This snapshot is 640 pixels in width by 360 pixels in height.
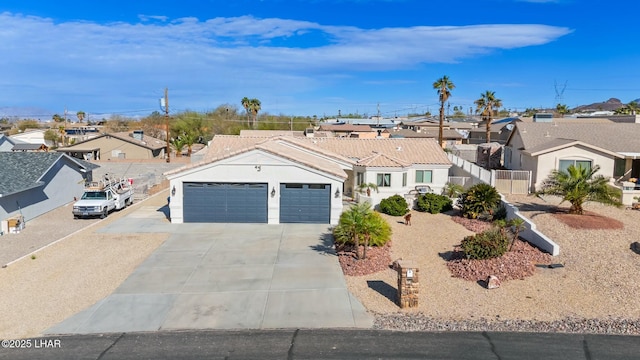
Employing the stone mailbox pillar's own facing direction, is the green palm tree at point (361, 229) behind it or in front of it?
behind

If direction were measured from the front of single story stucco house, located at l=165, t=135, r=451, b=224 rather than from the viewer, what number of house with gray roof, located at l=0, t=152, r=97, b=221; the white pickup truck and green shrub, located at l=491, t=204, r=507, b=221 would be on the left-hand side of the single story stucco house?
1

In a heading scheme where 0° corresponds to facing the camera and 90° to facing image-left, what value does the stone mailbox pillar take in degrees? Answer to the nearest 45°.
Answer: approximately 0°

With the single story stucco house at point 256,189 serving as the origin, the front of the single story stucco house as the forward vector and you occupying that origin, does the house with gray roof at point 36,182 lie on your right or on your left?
on your right

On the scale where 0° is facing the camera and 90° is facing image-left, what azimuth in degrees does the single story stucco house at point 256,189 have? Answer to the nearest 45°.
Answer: approximately 0°

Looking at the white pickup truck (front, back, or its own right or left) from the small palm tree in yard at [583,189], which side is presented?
left

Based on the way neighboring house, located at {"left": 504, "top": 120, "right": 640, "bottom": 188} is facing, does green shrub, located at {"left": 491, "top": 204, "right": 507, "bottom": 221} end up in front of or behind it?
in front

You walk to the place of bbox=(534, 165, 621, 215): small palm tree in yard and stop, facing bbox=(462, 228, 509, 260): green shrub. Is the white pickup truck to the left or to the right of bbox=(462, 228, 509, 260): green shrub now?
right

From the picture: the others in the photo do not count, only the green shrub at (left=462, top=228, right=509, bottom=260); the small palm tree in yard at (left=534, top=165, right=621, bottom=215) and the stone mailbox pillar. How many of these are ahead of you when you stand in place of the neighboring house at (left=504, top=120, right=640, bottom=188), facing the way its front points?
3

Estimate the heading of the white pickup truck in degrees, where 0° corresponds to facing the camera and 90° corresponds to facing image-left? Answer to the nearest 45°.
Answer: approximately 45°

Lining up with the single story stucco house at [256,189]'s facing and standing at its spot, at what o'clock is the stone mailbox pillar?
The stone mailbox pillar is roughly at 11 o'clock from the single story stucco house.

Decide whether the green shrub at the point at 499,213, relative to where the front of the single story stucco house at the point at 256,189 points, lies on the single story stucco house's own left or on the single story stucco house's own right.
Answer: on the single story stucco house's own left

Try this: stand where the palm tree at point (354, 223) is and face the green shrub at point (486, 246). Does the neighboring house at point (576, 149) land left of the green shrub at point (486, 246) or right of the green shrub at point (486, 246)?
left

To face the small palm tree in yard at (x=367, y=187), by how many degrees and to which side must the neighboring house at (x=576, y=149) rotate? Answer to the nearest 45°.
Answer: approximately 45° to its right

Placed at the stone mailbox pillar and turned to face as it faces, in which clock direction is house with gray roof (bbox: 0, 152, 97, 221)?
The house with gray roof is roughly at 4 o'clock from the stone mailbox pillar.
